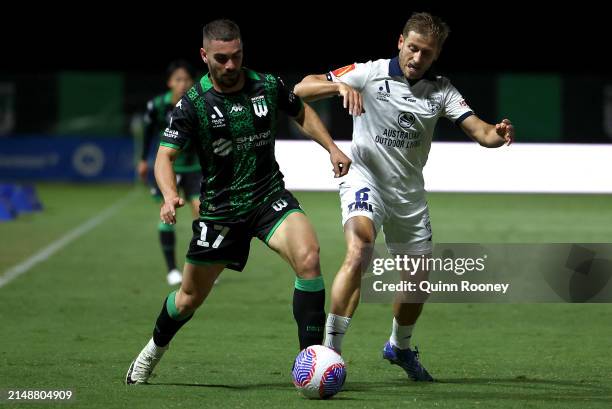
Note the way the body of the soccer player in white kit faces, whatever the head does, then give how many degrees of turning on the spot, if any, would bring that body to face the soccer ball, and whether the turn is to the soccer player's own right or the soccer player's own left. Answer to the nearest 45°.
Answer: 0° — they already face it

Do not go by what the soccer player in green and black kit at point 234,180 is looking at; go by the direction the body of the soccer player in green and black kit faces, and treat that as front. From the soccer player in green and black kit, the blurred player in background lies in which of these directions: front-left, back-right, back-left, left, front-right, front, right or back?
back

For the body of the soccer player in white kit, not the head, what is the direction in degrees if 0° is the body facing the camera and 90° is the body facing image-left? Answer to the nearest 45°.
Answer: approximately 0°

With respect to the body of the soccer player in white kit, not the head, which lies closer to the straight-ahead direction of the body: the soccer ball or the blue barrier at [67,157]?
the soccer ball

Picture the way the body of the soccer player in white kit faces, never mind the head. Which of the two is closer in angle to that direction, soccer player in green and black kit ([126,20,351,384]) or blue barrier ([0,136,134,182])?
the soccer player in green and black kit

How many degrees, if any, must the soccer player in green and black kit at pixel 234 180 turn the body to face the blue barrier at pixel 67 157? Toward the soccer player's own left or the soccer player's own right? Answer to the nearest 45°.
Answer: approximately 180°

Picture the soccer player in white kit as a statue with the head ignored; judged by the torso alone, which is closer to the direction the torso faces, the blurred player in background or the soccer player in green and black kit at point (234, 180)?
the soccer player in green and black kit

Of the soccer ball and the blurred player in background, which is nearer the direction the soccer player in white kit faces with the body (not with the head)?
the soccer ball

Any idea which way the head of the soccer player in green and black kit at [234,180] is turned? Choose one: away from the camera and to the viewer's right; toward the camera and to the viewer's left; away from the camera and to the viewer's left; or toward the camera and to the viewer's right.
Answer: toward the camera and to the viewer's right

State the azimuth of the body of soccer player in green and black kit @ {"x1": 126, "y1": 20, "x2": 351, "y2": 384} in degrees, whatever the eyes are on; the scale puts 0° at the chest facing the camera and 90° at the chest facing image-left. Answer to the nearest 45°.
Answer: approximately 0°
